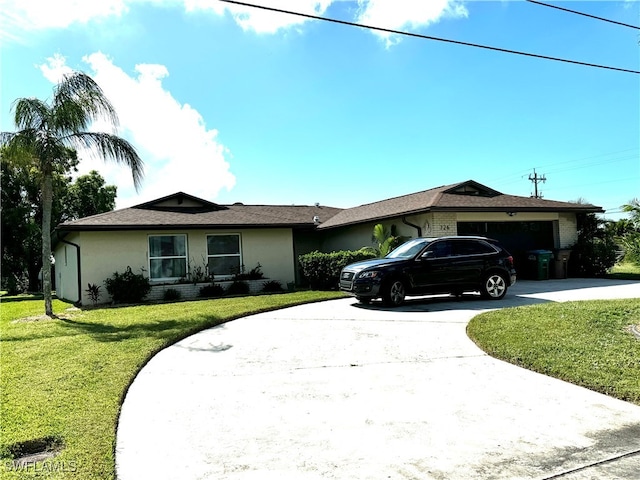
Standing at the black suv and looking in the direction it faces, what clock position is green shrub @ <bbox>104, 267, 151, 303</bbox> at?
The green shrub is roughly at 2 o'clock from the black suv.

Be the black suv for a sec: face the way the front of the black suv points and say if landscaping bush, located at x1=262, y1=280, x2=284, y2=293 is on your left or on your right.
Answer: on your right

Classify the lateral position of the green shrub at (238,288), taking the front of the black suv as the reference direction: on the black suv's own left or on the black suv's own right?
on the black suv's own right

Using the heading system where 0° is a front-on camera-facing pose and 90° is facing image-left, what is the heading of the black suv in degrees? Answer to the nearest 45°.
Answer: approximately 45°

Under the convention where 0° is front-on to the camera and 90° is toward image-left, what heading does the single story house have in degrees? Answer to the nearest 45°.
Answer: approximately 0°

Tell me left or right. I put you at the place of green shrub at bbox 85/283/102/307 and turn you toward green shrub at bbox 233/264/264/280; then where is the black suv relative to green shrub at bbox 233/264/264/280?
right
